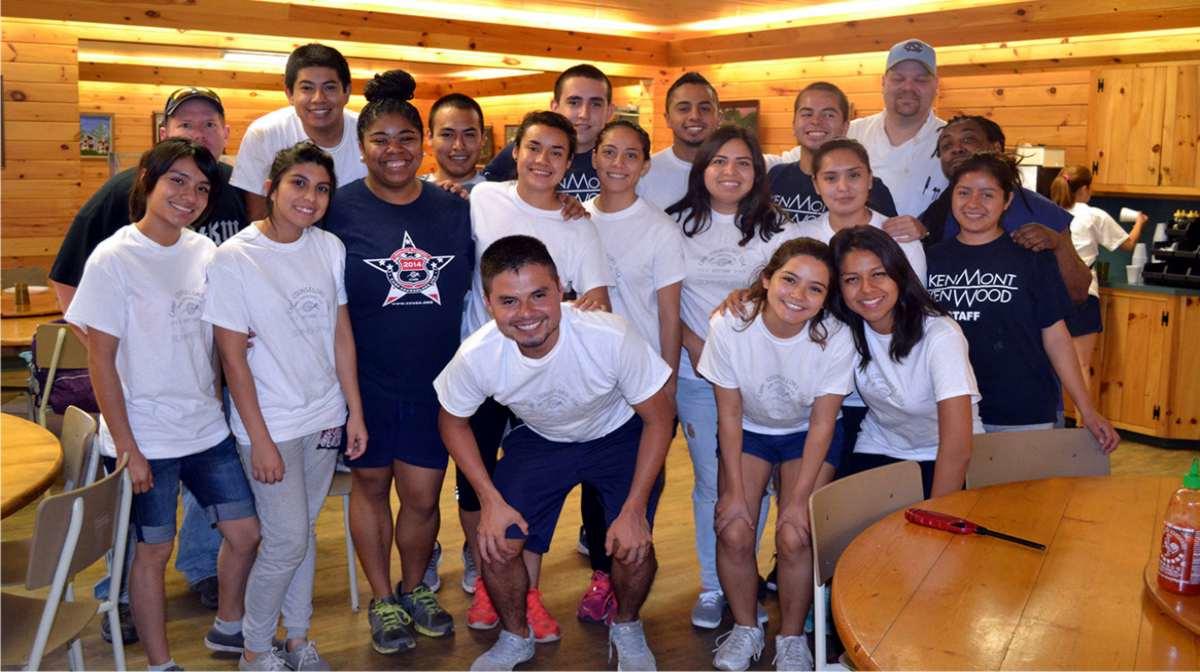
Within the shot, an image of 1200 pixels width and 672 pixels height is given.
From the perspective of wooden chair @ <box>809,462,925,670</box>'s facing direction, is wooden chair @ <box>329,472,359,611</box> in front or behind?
behind

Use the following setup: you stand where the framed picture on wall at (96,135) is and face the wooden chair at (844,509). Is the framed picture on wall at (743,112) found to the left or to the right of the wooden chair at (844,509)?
left

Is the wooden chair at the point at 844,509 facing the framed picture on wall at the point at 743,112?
no

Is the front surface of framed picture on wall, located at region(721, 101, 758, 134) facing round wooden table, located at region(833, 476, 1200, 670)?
yes

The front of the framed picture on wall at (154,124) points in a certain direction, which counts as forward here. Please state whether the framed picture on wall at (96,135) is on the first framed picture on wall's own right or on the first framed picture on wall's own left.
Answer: on the first framed picture on wall's own right

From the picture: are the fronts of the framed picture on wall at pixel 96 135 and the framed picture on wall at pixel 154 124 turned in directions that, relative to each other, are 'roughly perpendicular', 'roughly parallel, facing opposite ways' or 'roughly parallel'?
roughly parallel

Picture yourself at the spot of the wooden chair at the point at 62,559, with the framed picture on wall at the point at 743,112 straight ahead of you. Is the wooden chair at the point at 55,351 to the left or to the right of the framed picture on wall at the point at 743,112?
left

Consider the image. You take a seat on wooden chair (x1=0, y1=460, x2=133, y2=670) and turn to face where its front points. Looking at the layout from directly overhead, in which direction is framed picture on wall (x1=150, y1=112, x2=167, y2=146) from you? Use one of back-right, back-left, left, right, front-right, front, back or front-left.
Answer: front-right

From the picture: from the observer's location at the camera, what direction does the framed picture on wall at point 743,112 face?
facing the viewer

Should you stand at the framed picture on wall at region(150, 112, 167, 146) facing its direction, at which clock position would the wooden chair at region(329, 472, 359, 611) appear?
The wooden chair is roughly at 12 o'clock from the framed picture on wall.

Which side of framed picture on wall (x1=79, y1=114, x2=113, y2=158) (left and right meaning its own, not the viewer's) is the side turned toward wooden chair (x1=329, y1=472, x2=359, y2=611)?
front

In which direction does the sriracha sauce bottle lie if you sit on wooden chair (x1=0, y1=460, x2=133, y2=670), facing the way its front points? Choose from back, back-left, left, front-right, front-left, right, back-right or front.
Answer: back
